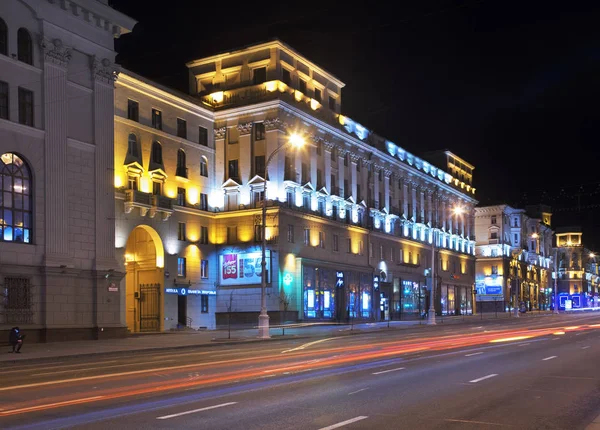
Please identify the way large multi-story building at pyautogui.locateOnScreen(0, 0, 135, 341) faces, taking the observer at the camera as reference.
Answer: facing the viewer and to the right of the viewer
